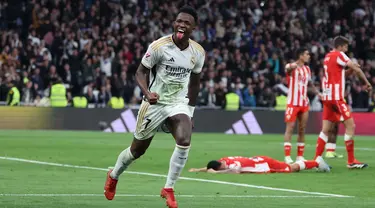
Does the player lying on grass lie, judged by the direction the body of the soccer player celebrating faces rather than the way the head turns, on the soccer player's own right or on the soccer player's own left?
on the soccer player's own left

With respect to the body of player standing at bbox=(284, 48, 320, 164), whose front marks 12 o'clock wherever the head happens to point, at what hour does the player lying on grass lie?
The player lying on grass is roughly at 2 o'clock from the player standing.

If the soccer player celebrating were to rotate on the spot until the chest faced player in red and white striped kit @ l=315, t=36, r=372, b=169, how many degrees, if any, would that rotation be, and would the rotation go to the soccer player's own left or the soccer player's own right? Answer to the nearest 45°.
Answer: approximately 90° to the soccer player's own left

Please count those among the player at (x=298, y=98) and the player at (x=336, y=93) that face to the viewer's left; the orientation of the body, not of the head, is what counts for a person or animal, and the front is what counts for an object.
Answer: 0
